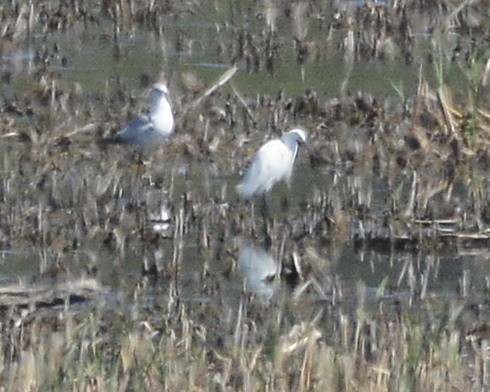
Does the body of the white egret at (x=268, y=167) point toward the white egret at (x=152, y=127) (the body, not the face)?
no

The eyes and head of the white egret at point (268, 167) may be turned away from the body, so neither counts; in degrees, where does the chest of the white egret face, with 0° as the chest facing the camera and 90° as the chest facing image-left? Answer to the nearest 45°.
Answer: approximately 270°
